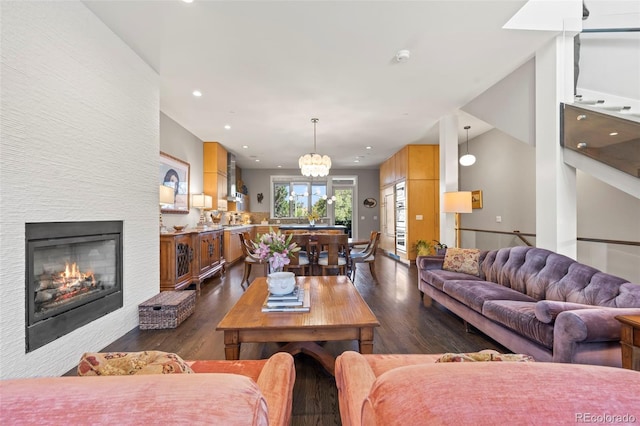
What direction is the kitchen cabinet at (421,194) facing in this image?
to the viewer's left

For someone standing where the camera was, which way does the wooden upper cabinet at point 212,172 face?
facing to the right of the viewer

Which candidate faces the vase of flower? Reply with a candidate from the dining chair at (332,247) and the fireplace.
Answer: the fireplace

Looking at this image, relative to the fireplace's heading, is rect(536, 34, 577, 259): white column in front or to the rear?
in front

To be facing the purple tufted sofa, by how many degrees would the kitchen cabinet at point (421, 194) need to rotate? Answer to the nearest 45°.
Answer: approximately 90° to its left

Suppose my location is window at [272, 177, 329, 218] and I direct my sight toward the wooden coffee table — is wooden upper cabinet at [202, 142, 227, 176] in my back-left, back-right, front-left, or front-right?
front-right

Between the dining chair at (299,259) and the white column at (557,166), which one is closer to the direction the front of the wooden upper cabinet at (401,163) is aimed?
the dining chair

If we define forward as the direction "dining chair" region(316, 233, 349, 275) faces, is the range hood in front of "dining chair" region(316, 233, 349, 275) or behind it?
in front

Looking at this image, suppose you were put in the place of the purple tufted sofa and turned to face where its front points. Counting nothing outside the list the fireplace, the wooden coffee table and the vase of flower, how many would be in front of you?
3

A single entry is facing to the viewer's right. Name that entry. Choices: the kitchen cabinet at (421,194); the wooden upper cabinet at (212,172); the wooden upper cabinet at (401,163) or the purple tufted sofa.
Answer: the wooden upper cabinet at (212,172)

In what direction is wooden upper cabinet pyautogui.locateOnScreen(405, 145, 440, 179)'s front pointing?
to the viewer's left

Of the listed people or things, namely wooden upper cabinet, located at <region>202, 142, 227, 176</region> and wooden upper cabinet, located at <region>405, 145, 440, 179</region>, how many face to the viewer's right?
1

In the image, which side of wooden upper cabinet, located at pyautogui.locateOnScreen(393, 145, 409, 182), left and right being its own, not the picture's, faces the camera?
left

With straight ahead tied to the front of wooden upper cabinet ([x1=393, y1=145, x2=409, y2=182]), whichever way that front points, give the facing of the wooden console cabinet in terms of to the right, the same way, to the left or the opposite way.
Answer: the opposite way

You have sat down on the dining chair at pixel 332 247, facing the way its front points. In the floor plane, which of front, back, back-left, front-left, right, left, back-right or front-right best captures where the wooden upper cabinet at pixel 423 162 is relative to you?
front-right

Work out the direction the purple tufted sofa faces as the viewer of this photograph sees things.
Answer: facing the viewer and to the left of the viewer

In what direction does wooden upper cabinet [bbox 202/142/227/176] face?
to the viewer's right

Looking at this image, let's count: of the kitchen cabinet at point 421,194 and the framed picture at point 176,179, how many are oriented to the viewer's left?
1

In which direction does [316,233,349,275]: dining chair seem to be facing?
away from the camera
